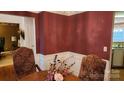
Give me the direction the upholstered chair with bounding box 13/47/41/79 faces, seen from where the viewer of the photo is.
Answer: facing the viewer and to the right of the viewer

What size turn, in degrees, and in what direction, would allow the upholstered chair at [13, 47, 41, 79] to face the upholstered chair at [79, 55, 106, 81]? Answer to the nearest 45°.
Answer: approximately 45° to its left
